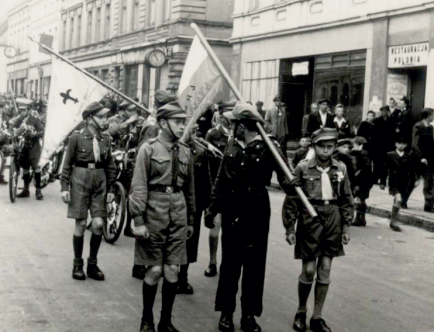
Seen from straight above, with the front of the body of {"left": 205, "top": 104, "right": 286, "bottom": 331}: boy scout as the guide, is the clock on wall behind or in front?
behind

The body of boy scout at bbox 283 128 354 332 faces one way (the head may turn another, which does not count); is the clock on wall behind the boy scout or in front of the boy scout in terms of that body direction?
behind

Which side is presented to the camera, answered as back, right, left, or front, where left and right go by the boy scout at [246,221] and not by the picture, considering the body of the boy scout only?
front

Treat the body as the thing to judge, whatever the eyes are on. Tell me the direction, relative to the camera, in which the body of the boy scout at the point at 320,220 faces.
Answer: toward the camera

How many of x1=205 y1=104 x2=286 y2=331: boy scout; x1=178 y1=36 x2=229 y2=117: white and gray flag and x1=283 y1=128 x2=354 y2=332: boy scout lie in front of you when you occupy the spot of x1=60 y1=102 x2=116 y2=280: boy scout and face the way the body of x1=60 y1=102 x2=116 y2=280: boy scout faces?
3

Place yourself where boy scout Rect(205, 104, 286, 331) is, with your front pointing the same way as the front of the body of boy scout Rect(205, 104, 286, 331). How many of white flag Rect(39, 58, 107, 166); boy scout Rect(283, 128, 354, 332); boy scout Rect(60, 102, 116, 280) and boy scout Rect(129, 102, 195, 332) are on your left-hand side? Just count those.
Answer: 1

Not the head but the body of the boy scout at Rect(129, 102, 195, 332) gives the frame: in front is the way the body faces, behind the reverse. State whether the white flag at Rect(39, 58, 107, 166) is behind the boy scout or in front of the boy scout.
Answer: behind

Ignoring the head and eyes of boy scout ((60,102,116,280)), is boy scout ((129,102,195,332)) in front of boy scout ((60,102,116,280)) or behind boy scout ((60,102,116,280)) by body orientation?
in front
